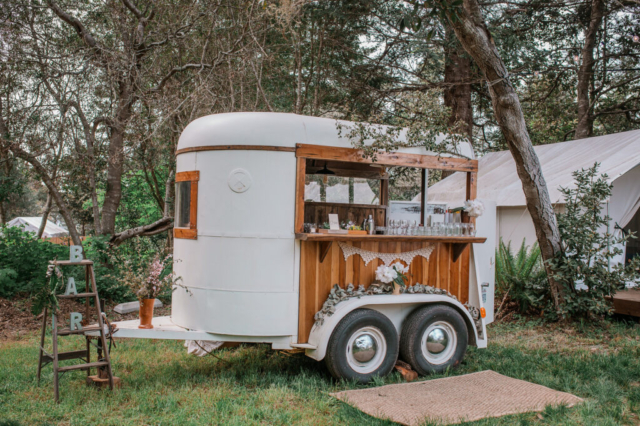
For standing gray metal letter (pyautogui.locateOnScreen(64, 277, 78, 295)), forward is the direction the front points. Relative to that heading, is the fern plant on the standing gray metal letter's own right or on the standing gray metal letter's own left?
on the standing gray metal letter's own left

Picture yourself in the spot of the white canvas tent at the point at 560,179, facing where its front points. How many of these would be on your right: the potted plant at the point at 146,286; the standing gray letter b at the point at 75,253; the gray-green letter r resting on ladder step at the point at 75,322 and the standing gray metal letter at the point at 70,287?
4

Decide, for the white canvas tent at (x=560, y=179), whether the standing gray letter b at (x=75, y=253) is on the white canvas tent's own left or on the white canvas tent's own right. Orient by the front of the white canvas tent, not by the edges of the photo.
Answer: on the white canvas tent's own right

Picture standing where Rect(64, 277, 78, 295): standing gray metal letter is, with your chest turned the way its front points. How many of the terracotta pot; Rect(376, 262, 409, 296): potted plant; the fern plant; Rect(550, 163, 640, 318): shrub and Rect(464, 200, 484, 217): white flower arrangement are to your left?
5

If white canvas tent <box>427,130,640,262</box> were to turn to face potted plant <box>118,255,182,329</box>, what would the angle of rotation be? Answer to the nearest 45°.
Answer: approximately 90° to its right

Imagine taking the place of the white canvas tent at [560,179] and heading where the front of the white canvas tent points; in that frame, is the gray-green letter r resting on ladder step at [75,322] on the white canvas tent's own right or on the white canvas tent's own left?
on the white canvas tent's own right

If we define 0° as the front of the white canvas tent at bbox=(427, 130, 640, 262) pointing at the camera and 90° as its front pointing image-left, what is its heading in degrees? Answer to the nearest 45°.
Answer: approximately 315°

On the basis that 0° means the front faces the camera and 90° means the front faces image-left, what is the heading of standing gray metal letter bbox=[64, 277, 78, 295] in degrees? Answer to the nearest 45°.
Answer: approximately 0°

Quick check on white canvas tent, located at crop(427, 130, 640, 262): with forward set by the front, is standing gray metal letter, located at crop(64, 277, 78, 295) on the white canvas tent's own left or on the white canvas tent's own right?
on the white canvas tent's own right

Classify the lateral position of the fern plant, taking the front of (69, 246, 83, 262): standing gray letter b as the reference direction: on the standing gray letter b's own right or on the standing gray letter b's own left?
on the standing gray letter b's own left

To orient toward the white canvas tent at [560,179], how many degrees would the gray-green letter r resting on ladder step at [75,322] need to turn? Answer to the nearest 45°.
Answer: approximately 90° to its left
